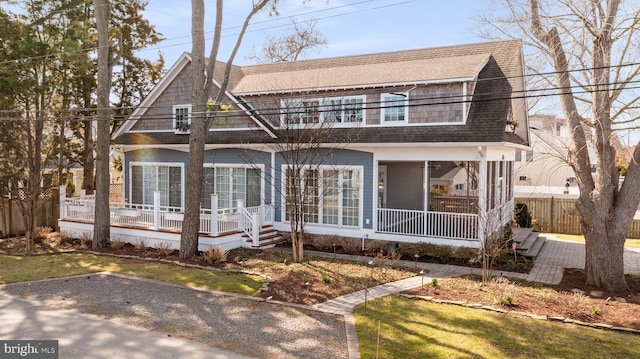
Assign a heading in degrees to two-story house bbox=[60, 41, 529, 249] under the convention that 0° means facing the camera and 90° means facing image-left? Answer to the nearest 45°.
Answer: approximately 0°

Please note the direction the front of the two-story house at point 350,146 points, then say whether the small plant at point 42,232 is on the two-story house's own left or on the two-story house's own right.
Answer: on the two-story house's own right

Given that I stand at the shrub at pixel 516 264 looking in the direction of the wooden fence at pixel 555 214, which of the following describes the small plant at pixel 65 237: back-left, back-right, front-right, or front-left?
back-left

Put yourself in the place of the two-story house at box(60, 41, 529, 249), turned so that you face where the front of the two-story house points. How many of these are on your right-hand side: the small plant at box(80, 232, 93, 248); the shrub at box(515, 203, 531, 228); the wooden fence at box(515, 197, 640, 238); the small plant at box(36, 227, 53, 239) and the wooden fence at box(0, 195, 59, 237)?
3

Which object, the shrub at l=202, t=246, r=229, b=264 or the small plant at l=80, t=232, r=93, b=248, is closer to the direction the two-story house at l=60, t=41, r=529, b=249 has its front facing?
the shrub

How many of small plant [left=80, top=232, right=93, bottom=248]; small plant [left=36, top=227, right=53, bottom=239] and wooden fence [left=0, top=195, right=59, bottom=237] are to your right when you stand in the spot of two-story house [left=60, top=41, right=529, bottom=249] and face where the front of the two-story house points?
3

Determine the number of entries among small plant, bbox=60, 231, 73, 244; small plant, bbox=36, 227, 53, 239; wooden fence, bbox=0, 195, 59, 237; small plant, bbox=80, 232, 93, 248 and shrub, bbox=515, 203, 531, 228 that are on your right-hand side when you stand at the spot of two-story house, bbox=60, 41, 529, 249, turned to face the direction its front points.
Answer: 4

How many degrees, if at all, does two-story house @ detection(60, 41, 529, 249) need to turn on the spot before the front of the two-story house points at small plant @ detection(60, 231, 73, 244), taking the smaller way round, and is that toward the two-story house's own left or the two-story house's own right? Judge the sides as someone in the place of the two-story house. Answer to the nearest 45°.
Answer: approximately 90° to the two-story house's own right

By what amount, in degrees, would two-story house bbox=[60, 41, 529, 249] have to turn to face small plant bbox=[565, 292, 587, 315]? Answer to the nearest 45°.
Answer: approximately 45° to its left
